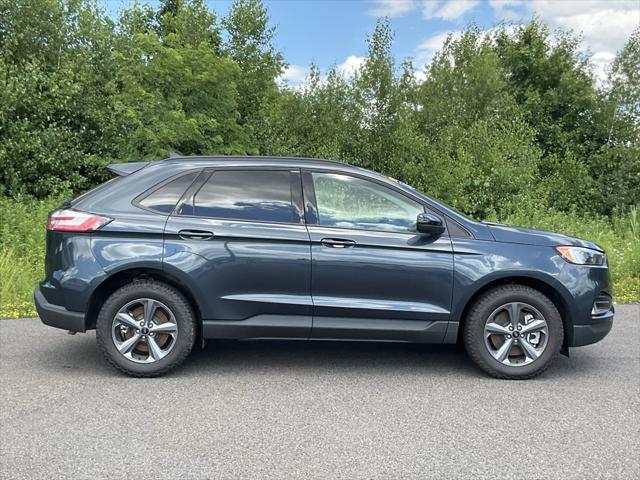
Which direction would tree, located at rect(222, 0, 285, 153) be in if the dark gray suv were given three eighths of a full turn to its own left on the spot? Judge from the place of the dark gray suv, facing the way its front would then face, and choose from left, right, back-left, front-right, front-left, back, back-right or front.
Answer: front-right

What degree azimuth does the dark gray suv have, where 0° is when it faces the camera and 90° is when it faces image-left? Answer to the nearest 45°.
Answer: approximately 270°
